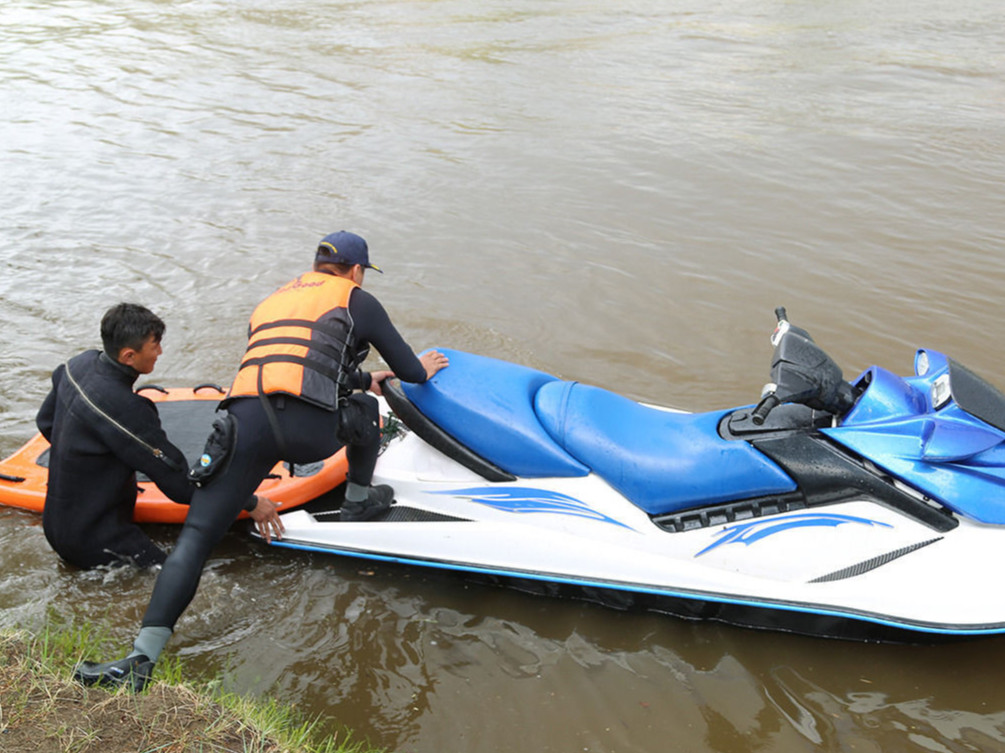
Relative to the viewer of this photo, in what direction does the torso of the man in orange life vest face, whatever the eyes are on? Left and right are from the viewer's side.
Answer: facing away from the viewer and to the right of the viewer

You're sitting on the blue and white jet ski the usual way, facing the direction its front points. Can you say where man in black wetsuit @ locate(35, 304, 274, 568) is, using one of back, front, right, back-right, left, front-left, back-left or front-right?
back

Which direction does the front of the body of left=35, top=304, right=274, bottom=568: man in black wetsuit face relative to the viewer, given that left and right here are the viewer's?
facing away from the viewer and to the right of the viewer

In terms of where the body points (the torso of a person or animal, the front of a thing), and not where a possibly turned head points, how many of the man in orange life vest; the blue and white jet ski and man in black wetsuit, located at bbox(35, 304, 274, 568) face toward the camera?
0

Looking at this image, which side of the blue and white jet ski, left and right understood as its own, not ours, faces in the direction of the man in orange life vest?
back

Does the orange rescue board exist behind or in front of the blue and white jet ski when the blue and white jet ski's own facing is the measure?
behind

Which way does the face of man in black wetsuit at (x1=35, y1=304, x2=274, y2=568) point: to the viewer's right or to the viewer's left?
to the viewer's right

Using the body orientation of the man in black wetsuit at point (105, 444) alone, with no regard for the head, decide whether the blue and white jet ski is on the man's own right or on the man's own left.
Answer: on the man's own right

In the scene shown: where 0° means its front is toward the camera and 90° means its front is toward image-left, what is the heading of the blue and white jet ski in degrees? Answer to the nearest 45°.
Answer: approximately 270°
